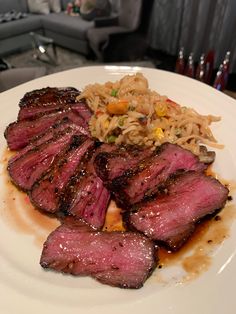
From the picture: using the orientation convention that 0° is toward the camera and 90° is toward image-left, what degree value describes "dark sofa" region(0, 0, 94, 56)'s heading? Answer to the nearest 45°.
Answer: approximately 0°

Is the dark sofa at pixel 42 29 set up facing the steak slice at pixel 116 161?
yes

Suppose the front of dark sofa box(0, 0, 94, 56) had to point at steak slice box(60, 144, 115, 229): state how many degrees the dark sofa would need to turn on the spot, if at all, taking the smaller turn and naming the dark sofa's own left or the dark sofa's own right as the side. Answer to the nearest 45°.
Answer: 0° — it already faces it

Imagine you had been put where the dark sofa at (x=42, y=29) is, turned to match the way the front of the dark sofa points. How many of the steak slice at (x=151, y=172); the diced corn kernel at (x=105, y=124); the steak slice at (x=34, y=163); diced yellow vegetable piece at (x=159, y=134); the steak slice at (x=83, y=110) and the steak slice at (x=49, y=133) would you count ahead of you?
6

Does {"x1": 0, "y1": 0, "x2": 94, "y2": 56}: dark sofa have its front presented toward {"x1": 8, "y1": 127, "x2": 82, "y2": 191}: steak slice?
yes

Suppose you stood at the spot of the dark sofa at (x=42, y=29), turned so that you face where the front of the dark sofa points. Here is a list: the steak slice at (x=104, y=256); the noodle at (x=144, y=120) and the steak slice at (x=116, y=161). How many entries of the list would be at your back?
0

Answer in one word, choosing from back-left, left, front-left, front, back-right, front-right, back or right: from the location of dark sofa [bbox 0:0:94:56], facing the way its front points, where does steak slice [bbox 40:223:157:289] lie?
front

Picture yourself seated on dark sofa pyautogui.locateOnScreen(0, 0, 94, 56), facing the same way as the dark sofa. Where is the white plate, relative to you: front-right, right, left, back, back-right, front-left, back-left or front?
front

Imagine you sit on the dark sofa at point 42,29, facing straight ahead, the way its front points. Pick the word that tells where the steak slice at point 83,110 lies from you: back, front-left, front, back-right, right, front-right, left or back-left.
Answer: front

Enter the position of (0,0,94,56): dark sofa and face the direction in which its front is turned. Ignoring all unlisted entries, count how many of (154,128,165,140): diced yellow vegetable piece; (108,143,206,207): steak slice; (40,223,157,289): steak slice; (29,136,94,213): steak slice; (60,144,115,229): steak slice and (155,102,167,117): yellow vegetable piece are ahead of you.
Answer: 6

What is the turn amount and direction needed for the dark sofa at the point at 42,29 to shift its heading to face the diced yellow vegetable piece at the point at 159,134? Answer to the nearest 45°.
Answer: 0° — it already faces it

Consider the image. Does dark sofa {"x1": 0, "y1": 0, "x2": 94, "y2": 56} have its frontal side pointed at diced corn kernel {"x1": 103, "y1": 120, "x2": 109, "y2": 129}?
yes

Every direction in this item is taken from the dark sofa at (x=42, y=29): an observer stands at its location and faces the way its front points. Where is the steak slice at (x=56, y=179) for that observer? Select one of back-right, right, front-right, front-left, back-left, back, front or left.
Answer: front

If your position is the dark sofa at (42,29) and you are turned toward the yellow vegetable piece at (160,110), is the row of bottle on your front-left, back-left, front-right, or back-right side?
front-left

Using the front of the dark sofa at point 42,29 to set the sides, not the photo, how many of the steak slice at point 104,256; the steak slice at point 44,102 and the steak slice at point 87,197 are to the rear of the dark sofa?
0

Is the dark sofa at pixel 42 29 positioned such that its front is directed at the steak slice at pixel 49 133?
yes

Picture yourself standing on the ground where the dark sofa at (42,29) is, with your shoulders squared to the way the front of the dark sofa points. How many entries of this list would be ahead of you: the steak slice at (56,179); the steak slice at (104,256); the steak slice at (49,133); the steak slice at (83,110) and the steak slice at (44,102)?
5
